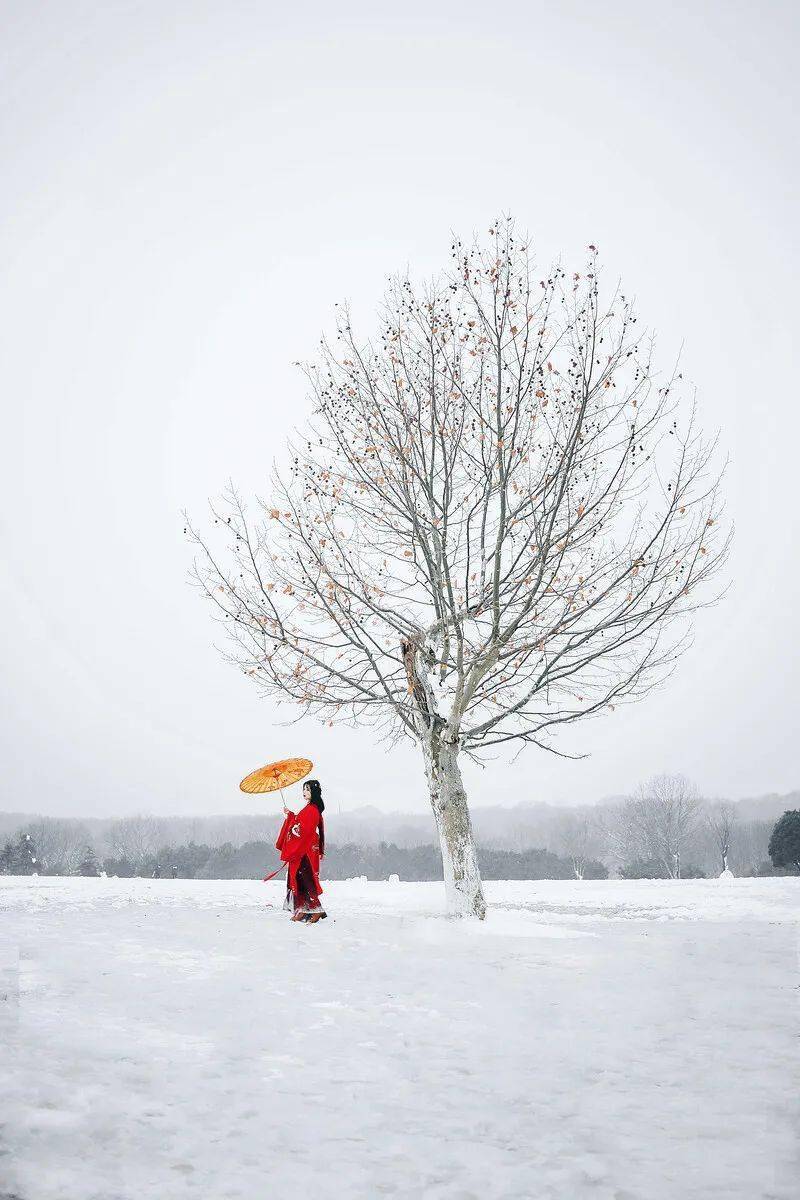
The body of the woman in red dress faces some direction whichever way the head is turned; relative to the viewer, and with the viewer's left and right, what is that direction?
facing to the left of the viewer

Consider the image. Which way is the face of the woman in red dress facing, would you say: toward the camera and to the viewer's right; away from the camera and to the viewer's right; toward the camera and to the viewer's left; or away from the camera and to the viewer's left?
toward the camera and to the viewer's left
